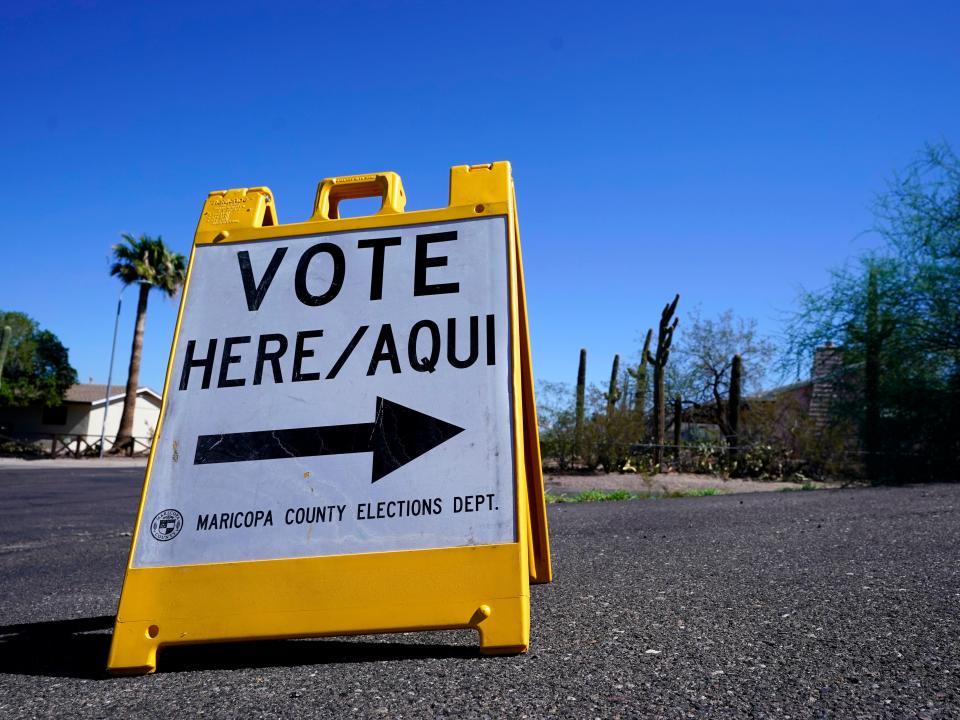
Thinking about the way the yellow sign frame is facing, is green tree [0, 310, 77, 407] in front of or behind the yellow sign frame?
behind

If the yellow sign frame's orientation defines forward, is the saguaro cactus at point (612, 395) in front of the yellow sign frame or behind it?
behind

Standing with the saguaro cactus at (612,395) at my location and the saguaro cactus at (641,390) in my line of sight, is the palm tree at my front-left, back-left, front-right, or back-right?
back-left

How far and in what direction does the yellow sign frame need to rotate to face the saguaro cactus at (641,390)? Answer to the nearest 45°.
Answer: approximately 135° to its left

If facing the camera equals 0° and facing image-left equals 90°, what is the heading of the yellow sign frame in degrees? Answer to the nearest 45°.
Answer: approximately 0°

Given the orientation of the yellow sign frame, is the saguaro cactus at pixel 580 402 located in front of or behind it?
behind

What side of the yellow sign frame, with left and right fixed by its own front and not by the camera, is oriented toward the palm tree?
back
